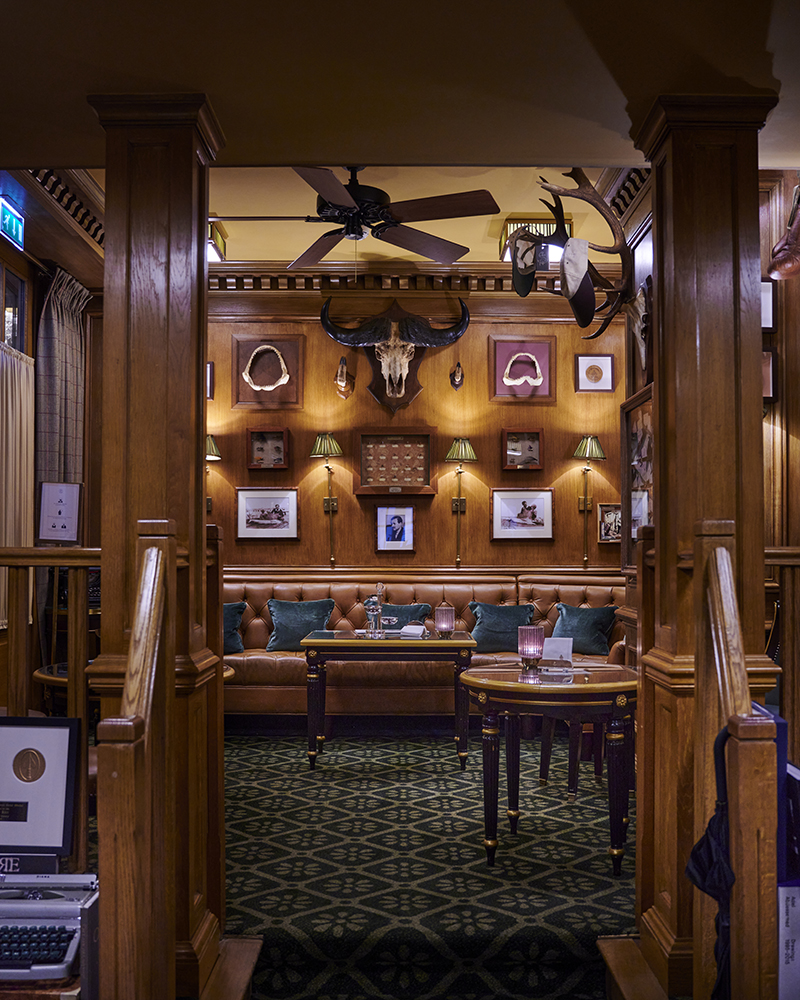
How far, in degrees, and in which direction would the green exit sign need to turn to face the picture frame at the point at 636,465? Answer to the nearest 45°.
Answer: approximately 45° to its left

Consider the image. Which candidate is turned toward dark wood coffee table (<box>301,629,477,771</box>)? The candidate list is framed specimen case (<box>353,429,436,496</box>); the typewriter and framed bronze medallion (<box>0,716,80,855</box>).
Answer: the framed specimen case

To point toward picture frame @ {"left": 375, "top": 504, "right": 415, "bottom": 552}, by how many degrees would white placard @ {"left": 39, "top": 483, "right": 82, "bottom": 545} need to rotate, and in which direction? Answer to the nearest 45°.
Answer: approximately 135° to its left

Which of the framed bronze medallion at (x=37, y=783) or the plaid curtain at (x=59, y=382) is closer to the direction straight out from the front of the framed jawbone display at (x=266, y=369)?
the framed bronze medallion

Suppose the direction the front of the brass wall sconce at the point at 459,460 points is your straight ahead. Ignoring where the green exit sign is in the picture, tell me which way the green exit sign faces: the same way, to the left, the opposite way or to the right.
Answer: to the left

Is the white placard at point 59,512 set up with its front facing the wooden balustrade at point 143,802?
yes

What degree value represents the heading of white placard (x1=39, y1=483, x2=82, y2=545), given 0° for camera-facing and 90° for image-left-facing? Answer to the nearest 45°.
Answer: approximately 0°

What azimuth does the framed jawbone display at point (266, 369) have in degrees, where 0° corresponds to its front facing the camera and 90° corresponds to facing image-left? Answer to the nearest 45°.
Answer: approximately 0°

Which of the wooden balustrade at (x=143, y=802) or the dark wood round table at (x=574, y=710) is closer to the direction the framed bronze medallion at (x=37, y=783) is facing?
the wooden balustrade
